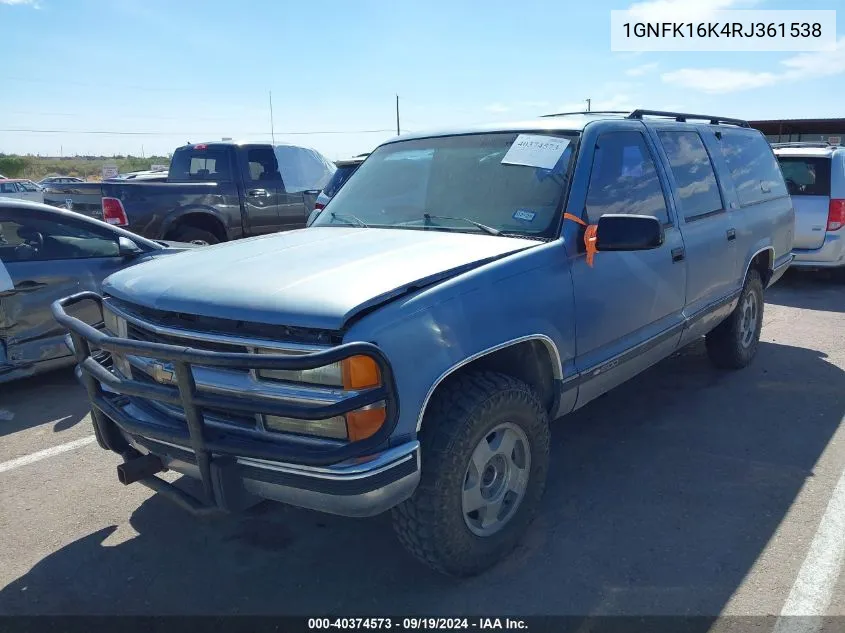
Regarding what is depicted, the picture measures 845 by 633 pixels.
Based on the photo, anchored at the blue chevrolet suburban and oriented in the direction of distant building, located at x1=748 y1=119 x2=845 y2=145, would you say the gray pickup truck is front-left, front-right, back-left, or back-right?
front-left

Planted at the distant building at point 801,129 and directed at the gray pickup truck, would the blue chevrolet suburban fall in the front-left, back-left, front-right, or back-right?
front-left

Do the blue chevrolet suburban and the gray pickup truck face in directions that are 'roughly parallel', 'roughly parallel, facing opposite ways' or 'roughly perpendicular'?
roughly parallel, facing opposite ways

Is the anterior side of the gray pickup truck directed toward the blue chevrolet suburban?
no

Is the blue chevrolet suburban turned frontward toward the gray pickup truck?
no

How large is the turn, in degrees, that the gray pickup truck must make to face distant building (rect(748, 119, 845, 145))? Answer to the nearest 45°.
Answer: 0° — it already faces it

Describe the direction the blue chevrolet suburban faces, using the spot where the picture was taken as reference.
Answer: facing the viewer and to the left of the viewer

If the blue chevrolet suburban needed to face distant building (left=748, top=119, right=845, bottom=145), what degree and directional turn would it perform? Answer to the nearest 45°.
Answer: approximately 180°

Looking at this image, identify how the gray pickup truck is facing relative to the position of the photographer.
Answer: facing away from the viewer and to the right of the viewer
